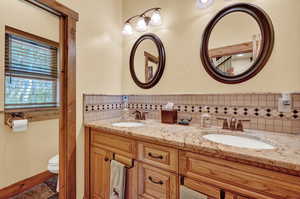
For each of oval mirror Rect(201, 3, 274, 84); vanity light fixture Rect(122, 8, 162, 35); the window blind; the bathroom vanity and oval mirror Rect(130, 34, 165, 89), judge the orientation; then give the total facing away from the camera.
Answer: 0

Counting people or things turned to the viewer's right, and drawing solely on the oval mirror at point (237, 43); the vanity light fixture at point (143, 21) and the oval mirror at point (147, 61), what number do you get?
0

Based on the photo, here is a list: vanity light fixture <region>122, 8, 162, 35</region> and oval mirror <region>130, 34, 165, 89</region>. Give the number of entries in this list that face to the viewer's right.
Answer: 0

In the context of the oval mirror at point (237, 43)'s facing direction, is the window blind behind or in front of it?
in front

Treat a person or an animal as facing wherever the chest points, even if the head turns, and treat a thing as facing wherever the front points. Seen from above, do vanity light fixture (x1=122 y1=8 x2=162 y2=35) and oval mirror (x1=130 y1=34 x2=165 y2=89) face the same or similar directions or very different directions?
same or similar directions

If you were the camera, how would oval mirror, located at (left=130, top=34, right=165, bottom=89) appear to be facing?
facing the viewer and to the left of the viewer

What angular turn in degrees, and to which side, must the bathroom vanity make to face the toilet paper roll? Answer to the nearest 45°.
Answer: approximately 45° to its right

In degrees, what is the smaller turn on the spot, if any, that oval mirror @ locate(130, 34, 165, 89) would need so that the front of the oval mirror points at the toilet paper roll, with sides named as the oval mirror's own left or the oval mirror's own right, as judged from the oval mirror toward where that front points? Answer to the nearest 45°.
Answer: approximately 45° to the oval mirror's own right

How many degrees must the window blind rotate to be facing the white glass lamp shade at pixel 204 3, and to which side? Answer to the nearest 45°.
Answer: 0° — it already faces it

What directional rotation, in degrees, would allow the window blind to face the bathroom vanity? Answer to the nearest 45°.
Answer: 0° — it already faces it

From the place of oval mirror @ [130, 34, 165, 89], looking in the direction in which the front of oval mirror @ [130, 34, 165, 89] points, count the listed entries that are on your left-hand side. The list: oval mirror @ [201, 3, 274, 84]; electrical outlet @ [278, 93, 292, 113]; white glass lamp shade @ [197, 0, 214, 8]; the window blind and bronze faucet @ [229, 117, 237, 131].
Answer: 4

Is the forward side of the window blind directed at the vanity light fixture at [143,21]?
yes

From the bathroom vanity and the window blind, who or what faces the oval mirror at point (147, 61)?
the window blind

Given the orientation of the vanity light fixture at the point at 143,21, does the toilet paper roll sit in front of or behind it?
in front

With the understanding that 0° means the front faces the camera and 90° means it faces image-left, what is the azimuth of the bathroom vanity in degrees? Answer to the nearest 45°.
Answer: approximately 45°

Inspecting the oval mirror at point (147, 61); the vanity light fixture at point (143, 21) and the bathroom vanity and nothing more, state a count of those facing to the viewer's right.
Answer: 0

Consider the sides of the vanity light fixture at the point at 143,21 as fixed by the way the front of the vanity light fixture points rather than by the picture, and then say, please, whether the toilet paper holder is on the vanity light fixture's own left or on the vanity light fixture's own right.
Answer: on the vanity light fixture's own right

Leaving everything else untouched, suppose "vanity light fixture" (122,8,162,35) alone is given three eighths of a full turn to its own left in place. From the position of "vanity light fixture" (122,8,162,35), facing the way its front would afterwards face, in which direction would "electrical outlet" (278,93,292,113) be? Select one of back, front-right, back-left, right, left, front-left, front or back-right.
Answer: front-right
